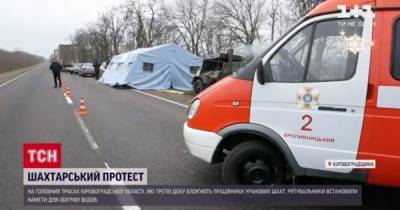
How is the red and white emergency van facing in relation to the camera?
to the viewer's left

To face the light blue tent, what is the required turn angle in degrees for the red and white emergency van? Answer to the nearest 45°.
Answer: approximately 90° to its right
